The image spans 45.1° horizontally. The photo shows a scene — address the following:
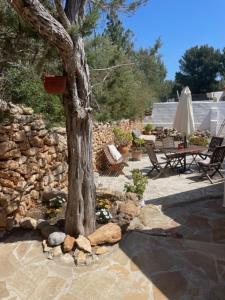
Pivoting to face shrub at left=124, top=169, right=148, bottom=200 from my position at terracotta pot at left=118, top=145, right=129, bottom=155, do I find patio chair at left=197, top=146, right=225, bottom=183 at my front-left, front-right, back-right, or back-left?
front-left

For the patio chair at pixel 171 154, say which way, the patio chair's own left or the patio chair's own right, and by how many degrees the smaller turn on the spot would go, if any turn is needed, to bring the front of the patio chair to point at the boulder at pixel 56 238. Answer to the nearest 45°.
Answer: approximately 45° to the patio chair's own right

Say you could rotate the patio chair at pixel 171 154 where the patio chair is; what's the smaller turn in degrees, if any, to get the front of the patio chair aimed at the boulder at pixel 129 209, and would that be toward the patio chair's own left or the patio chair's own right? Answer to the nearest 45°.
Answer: approximately 45° to the patio chair's own right

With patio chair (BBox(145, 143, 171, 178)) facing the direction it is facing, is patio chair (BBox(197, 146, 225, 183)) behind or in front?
in front

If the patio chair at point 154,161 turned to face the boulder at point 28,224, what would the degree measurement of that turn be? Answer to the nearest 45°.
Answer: approximately 135° to its right

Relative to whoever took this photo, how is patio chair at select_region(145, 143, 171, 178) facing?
facing to the right of the viewer

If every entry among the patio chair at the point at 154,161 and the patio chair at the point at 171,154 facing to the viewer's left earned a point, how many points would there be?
0

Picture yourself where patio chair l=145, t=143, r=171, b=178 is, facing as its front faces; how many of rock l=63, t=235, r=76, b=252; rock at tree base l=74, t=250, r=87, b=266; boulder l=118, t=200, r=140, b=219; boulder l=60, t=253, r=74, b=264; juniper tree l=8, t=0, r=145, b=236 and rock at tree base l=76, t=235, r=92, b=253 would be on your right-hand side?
6

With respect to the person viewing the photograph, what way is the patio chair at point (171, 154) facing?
facing the viewer and to the right of the viewer

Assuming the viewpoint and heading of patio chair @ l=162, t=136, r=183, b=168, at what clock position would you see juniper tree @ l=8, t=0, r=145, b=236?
The juniper tree is roughly at 2 o'clock from the patio chair.

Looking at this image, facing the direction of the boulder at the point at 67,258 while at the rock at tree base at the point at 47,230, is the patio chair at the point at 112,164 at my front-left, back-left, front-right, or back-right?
back-left

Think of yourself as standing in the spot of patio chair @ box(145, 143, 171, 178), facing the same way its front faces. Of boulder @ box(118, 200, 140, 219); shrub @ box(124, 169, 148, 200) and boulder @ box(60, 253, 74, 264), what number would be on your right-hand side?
3

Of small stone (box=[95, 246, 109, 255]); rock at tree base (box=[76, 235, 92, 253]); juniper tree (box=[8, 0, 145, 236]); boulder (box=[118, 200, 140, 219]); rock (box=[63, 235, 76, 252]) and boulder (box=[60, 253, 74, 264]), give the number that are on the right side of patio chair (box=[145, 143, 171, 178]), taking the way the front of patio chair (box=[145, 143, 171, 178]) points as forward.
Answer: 6
